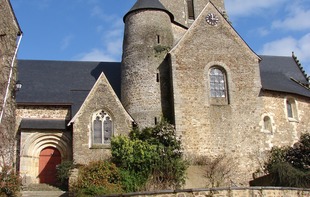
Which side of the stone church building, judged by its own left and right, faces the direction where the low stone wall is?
front

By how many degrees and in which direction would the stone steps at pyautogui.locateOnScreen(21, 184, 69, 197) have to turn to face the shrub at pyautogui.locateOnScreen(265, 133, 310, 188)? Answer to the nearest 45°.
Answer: approximately 90° to its left

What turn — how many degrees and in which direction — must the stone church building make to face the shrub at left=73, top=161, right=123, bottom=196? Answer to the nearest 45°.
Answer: approximately 45° to its right

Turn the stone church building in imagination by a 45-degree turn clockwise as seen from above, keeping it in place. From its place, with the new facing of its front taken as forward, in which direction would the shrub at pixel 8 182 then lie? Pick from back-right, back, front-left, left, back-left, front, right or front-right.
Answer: front

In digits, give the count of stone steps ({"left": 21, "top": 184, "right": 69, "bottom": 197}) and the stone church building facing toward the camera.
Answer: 2

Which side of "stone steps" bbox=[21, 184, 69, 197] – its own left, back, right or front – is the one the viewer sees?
front

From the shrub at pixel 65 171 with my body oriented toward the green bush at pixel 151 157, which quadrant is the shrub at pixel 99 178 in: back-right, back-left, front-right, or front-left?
front-right

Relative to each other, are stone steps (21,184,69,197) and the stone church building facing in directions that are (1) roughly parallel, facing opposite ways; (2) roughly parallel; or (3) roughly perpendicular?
roughly parallel

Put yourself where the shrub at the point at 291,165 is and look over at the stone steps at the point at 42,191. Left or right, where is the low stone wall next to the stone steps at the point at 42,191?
left

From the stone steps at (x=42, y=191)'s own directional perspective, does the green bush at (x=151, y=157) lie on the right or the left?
on its left
